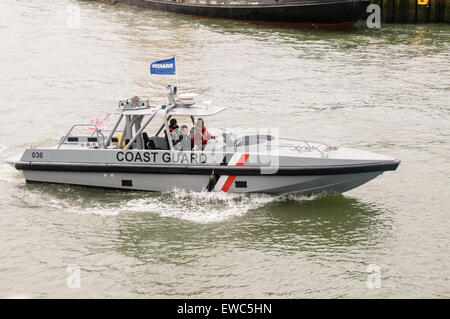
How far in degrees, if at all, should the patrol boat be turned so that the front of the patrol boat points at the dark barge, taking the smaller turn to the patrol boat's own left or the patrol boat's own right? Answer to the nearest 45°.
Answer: approximately 90° to the patrol boat's own left

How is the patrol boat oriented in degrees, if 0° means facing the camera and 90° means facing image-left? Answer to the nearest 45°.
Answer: approximately 270°
